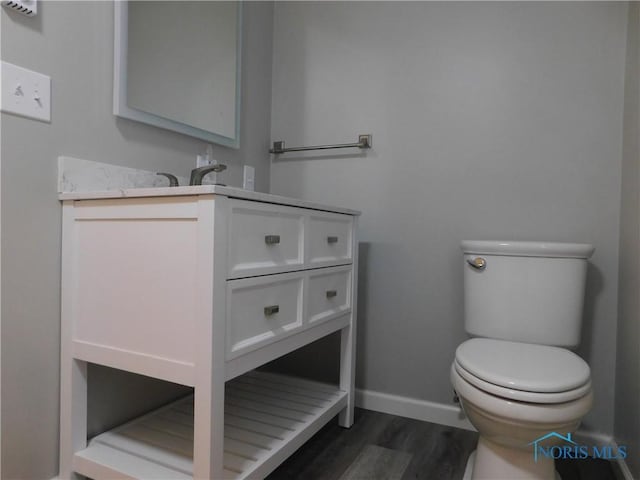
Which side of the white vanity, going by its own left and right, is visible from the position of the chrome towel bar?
left

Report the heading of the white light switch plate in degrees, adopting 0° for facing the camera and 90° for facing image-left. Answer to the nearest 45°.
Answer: approximately 315°

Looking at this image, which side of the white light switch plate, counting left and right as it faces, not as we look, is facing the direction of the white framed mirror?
left

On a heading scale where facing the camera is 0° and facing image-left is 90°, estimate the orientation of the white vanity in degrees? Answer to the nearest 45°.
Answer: approximately 315°

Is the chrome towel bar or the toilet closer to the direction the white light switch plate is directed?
the toilet

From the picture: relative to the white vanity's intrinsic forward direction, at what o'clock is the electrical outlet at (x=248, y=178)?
The electrical outlet is roughly at 8 o'clock from the white vanity.

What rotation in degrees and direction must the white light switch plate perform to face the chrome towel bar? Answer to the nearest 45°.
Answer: approximately 45° to its left

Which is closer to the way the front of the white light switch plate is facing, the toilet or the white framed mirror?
the toilet

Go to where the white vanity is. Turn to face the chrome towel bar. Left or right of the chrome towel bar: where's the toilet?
right
